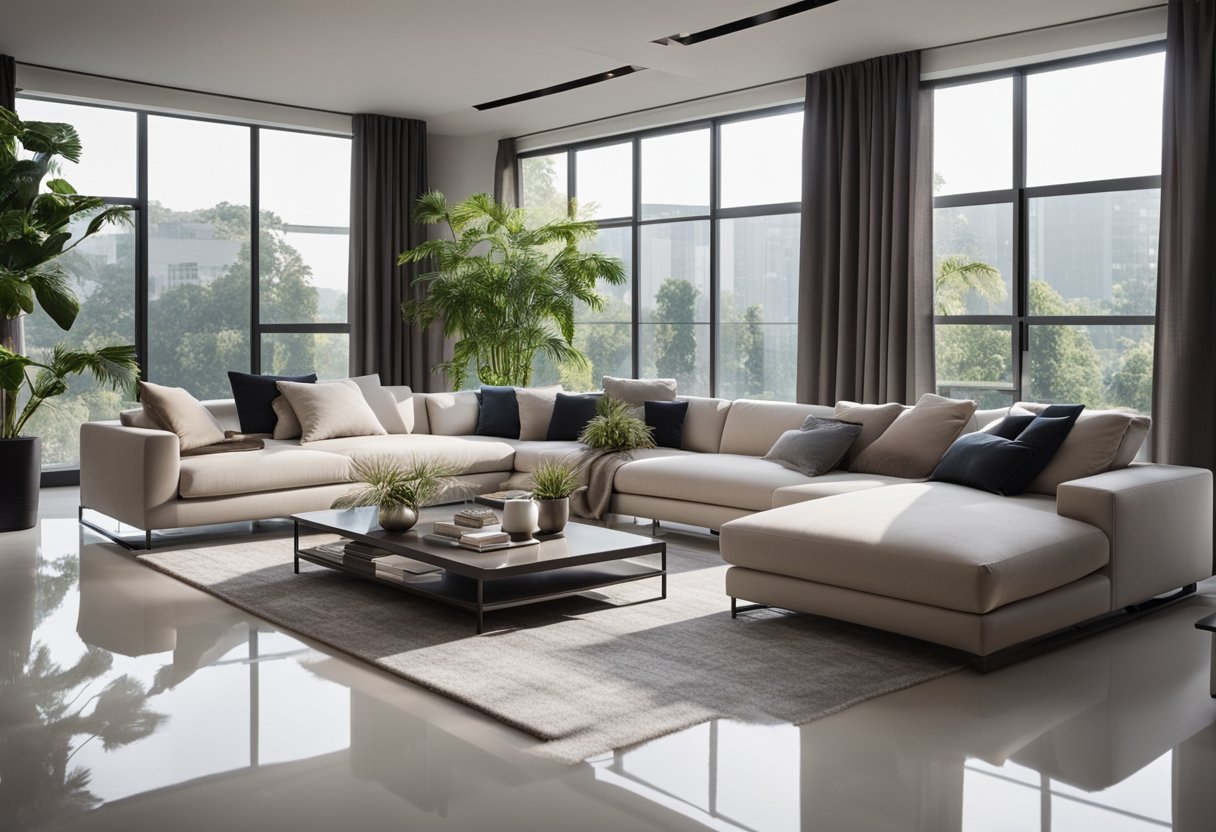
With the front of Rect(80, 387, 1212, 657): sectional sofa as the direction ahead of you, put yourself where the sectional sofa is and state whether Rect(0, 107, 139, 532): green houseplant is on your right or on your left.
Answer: on your right

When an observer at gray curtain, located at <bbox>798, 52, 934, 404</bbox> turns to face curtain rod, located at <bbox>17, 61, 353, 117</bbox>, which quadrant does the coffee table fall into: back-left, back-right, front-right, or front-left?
front-left

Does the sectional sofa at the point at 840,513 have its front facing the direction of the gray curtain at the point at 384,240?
no

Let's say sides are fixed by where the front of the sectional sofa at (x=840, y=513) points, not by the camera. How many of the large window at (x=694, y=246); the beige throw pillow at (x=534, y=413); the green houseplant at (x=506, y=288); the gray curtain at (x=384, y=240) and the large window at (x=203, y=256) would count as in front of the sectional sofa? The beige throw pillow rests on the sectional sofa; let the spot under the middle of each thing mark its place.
0

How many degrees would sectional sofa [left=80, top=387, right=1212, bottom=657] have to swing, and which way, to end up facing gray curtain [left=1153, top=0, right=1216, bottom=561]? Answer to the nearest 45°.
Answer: approximately 135° to its left

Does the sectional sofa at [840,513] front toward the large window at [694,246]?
no

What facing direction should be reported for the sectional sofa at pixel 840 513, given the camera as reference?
facing the viewer

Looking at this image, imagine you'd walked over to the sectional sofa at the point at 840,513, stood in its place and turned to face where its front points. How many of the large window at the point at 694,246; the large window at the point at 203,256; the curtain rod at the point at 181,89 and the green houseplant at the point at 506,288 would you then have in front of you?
0

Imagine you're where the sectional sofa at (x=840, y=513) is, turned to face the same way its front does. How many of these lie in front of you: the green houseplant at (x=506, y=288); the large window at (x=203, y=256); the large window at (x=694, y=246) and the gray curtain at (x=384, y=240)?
0

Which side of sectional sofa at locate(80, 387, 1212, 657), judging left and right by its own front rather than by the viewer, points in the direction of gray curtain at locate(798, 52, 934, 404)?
back

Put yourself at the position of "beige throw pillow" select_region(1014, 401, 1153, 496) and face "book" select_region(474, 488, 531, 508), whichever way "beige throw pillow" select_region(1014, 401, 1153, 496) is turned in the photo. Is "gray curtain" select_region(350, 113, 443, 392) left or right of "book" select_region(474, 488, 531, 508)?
right

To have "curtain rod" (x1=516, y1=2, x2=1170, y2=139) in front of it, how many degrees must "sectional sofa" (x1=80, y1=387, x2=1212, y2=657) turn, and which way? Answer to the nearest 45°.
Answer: approximately 180°

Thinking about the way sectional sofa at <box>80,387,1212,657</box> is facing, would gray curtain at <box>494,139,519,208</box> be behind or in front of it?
behind
